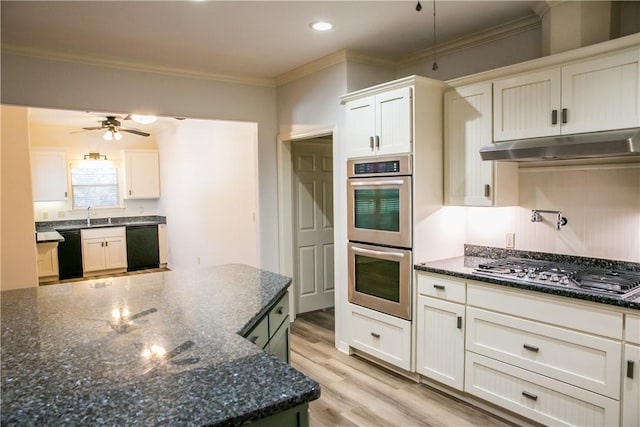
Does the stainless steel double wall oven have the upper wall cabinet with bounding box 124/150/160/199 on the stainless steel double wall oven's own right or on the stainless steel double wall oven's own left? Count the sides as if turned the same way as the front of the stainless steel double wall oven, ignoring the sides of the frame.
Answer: on the stainless steel double wall oven's own right

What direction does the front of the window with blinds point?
toward the camera

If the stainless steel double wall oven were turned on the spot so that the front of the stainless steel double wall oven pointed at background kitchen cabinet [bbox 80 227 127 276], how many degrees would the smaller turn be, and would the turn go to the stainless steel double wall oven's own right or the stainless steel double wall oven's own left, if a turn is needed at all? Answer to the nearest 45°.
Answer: approximately 90° to the stainless steel double wall oven's own right

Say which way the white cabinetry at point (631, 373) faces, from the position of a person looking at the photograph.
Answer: facing the viewer and to the left of the viewer

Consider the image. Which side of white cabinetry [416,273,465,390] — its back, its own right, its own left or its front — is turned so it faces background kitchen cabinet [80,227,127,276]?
right

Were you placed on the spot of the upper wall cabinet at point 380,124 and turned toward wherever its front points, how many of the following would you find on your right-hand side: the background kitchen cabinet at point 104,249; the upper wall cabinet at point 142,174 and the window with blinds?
3

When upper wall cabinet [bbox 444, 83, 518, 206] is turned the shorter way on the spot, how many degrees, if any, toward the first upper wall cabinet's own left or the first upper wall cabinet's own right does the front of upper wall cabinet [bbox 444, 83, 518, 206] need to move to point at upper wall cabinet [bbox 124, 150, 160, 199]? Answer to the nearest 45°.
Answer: approximately 90° to the first upper wall cabinet's own right

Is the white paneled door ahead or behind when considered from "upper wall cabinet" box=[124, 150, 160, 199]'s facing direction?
ahead

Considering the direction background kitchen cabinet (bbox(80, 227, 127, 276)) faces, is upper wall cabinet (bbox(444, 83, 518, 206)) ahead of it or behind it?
ahead

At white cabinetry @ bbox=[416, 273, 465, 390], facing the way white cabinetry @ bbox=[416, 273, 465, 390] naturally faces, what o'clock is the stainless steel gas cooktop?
The stainless steel gas cooktop is roughly at 8 o'clock from the white cabinetry.

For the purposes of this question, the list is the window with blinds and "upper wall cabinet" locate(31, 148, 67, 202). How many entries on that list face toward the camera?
2

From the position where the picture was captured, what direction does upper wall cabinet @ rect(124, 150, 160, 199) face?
facing the viewer

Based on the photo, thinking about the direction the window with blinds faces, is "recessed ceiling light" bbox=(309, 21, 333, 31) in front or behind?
in front

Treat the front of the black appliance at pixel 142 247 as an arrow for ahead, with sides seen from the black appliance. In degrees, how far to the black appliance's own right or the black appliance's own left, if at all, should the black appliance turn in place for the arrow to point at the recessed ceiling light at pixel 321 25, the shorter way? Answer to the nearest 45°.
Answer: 0° — it already faces it
